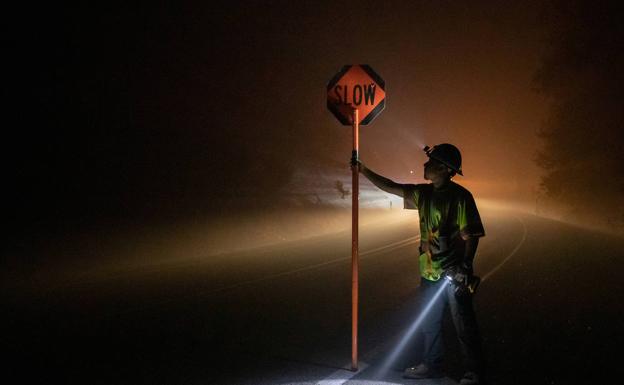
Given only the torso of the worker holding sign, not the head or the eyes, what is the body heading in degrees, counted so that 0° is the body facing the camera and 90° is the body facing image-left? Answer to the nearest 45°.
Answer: approximately 45°

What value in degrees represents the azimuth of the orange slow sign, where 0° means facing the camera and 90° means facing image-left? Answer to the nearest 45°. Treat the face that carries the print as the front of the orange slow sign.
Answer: approximately 0°
